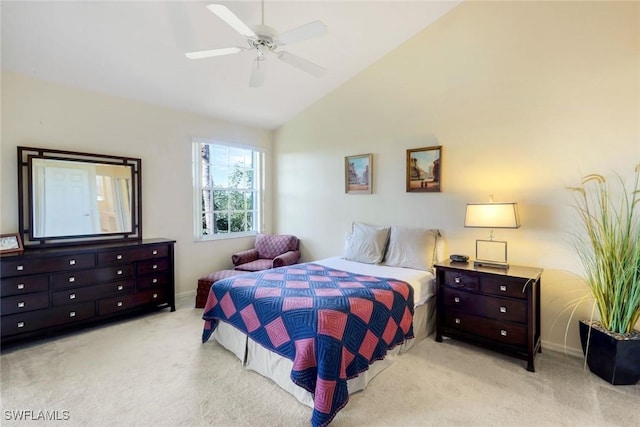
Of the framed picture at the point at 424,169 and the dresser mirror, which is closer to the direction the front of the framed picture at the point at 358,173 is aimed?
the dresser mirror

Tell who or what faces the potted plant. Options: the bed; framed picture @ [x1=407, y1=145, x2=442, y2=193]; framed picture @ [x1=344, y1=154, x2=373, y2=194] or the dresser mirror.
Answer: the dresser mirror

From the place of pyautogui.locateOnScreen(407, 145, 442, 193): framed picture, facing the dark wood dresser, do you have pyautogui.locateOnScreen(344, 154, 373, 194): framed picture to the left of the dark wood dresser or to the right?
right

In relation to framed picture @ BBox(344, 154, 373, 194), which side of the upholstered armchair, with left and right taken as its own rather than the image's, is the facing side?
left
